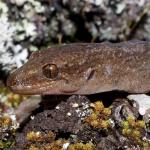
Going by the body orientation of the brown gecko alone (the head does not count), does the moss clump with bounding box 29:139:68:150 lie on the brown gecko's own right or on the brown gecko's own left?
on the brown gecko's own left

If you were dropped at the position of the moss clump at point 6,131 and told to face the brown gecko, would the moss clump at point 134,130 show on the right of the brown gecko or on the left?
right

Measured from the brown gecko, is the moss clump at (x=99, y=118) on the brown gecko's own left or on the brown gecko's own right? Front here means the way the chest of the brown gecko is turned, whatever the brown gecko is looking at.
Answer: on the brown gecko's own left

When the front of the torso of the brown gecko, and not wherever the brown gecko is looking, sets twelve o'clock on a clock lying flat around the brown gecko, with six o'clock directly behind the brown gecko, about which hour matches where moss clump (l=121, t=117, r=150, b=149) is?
The moss clump is roughly at 8 o'clock from the brown gecko.

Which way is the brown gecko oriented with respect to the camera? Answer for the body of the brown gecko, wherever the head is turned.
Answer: to the viewer's left

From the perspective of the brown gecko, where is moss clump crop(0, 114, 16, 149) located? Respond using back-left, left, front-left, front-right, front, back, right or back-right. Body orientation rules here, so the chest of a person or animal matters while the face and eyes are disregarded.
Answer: front-left

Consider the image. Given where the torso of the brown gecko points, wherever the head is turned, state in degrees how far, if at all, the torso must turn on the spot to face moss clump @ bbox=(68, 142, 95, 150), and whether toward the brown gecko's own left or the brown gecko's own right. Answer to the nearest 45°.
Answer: approximately 90° to the brown gecko's own left
